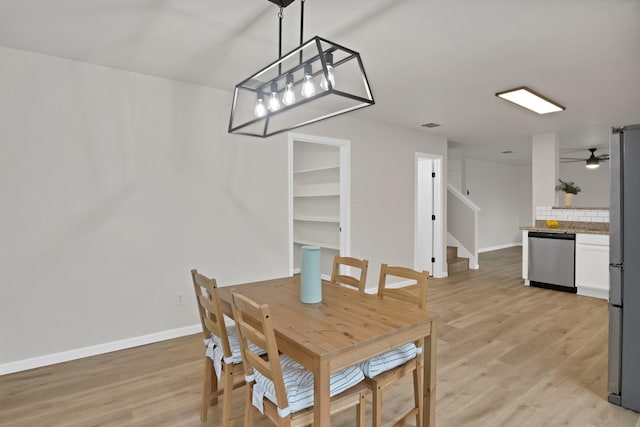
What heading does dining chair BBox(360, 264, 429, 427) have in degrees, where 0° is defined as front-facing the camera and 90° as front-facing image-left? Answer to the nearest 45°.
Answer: approximately 45°

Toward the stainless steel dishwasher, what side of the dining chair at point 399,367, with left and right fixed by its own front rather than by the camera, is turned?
back

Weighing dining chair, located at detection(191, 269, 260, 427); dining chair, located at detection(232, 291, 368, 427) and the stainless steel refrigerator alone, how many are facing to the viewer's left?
1

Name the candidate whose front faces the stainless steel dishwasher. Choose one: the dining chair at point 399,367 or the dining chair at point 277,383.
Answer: the dining chair at point 277,383

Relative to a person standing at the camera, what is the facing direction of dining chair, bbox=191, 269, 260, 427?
facing away from the viewer and to the right of the viewer

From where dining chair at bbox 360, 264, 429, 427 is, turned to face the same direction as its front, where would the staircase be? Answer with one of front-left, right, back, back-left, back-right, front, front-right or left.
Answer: back-right

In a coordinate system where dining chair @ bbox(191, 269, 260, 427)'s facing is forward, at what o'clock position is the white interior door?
The white interior door is roughly at 12 o'clock from the dining chair.

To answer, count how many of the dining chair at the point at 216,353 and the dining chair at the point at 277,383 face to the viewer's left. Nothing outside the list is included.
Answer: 0

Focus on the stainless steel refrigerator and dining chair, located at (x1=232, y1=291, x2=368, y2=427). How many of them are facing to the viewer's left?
1

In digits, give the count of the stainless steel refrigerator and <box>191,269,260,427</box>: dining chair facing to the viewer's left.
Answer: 1

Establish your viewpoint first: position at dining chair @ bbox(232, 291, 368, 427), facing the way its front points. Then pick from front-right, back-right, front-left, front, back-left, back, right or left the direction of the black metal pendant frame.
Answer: front-left

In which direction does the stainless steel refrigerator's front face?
to the viewer's left

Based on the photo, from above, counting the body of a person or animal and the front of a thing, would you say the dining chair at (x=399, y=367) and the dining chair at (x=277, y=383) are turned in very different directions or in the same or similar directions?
very different directions
